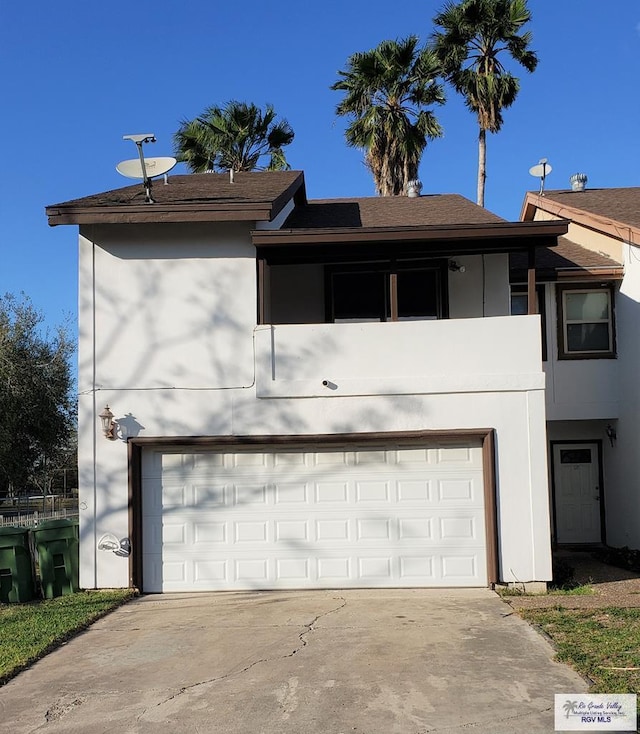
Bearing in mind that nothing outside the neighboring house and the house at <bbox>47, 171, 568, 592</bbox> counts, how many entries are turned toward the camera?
2

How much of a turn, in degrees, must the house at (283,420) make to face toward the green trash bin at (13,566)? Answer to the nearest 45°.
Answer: approximately 90° to its right

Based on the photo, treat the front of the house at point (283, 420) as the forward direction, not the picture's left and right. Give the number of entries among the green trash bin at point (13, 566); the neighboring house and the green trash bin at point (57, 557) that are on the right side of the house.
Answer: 2

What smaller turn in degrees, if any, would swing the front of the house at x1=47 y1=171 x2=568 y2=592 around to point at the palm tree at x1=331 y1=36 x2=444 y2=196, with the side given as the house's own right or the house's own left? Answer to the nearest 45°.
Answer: approximately 180°

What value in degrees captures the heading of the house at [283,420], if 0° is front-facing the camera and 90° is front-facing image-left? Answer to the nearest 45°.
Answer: approximately 0°

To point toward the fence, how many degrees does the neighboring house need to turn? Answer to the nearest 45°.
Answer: approximately 90° to its right

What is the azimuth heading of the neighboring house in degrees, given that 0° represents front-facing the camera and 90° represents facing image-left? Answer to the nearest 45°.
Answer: approximately 0°

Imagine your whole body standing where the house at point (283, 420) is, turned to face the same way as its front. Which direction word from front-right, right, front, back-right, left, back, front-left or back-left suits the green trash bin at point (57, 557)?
right
